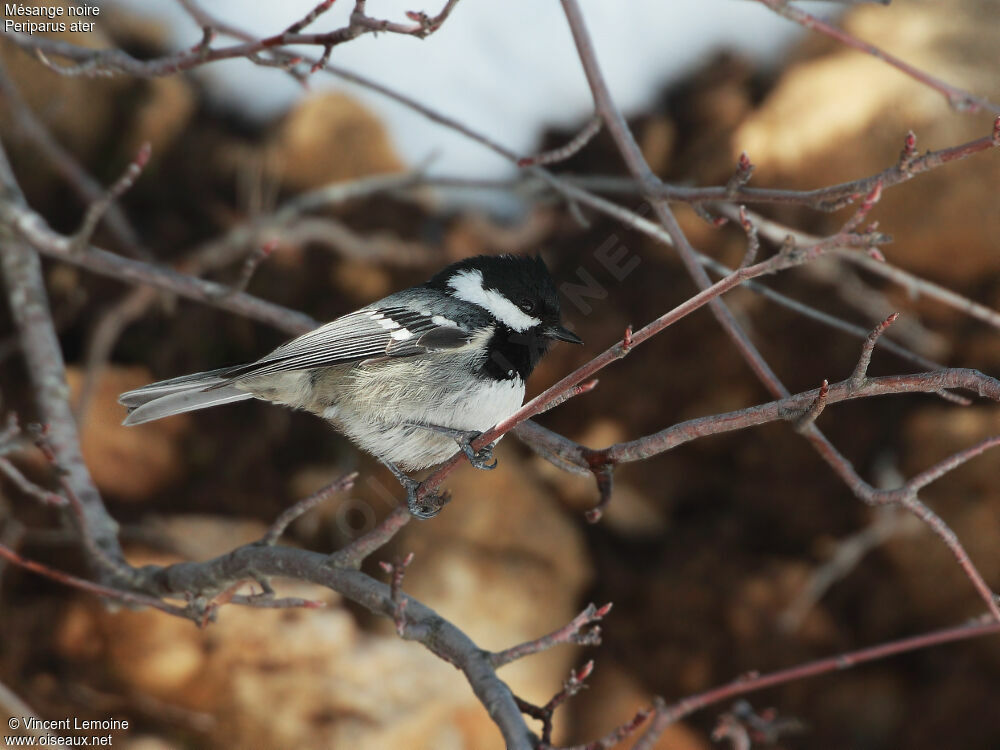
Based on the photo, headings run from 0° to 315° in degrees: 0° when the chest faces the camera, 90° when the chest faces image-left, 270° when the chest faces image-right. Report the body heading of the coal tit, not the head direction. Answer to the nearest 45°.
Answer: approximately 270°
